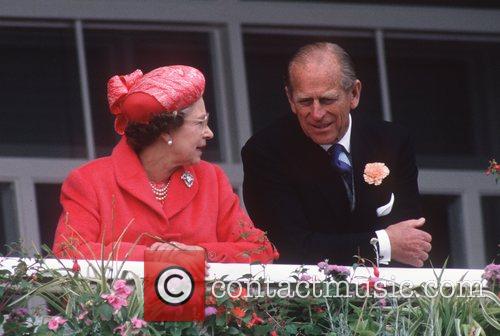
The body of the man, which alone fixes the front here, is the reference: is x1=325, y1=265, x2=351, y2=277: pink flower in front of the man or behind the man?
in front

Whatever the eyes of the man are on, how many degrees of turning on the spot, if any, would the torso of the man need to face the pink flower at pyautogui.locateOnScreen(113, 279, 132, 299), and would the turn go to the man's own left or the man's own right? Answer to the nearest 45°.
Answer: approximately 45° to the man's own right

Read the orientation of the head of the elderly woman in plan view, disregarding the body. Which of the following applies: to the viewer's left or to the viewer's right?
to the viewer's right

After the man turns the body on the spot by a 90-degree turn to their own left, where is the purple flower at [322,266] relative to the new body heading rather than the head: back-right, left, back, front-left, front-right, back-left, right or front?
right

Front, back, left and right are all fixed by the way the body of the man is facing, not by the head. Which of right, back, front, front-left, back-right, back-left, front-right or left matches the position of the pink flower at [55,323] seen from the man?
front-right

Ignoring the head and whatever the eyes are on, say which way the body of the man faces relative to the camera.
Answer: toward the camera

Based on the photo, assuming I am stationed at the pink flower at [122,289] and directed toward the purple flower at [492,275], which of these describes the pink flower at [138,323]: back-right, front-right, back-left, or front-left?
front-right

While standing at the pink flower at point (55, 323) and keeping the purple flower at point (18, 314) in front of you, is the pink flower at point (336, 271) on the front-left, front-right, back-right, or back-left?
back-right

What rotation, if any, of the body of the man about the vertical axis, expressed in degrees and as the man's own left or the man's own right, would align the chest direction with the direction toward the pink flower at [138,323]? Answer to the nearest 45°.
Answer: approximately 45° to the man's own right

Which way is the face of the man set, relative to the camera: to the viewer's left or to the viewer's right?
to the viewer's left
